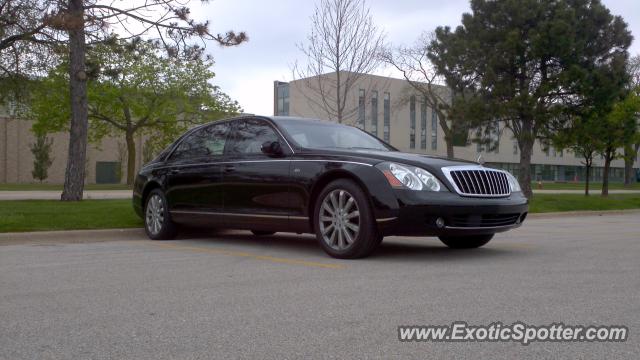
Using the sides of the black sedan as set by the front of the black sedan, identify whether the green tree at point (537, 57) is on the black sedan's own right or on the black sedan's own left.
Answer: on the black sedan's own left

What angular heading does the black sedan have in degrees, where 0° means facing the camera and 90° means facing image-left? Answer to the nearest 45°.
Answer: approximately 315°

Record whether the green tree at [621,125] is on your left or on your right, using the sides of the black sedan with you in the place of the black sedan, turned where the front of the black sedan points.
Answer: on your left

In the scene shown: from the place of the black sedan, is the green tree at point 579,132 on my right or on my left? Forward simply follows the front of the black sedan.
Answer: on my left

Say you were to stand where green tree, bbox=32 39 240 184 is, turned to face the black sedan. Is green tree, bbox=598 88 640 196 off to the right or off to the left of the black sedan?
left

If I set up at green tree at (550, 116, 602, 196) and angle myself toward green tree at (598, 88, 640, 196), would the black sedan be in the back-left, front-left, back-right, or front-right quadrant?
back-right

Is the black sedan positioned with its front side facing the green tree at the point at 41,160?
no

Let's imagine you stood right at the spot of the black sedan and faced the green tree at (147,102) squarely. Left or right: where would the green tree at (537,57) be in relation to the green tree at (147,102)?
right

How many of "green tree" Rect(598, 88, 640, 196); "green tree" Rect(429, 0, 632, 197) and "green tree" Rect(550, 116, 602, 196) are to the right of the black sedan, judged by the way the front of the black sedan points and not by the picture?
0
